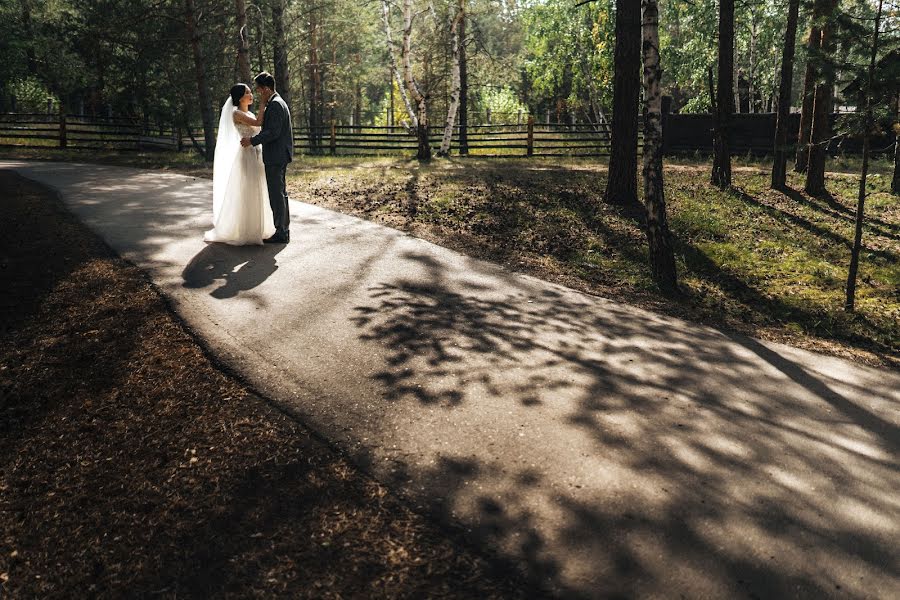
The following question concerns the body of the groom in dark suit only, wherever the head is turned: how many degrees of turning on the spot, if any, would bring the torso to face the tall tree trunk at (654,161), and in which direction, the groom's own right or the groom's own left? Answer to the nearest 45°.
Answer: approximately 180°

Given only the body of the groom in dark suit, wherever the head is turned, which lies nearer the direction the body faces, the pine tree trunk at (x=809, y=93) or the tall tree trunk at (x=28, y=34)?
the tall tree trunk

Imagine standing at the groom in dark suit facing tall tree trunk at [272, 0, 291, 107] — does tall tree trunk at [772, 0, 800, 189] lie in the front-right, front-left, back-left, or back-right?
front-right

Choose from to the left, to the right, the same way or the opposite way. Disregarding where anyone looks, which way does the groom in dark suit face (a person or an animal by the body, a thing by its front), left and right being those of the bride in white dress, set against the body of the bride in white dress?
the opposite way

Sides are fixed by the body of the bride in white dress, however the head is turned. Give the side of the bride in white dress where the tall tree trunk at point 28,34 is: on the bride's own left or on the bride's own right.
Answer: on the bride's own left

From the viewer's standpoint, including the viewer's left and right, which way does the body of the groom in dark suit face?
facing to the left of the viewer

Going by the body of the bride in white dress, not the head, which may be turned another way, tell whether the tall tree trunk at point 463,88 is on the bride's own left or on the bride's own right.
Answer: on the bride's own left

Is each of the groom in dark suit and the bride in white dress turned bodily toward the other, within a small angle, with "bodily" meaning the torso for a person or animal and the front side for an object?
yes

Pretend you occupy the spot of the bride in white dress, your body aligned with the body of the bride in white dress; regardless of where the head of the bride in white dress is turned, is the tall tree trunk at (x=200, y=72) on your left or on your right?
on your left

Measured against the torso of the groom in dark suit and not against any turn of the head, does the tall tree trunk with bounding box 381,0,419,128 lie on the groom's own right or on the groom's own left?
on the groom's own right

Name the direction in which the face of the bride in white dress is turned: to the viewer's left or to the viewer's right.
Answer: to the viewer's right

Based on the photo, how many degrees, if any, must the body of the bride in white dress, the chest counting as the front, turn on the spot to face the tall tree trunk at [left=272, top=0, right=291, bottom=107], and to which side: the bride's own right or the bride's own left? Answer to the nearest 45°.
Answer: approximately 90° to the bride's own left

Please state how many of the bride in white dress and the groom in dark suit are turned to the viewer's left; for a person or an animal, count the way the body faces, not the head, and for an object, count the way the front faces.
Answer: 1

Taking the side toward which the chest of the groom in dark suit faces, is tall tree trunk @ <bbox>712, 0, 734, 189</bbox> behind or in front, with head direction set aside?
behind

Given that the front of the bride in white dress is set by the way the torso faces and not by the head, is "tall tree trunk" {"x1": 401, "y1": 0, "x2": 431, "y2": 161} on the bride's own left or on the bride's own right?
on the bride's own left

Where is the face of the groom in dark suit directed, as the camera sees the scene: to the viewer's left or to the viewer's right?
to the viewer's left

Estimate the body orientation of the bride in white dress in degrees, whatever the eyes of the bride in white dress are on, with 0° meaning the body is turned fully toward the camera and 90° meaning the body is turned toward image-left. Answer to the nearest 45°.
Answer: approximately 270°
